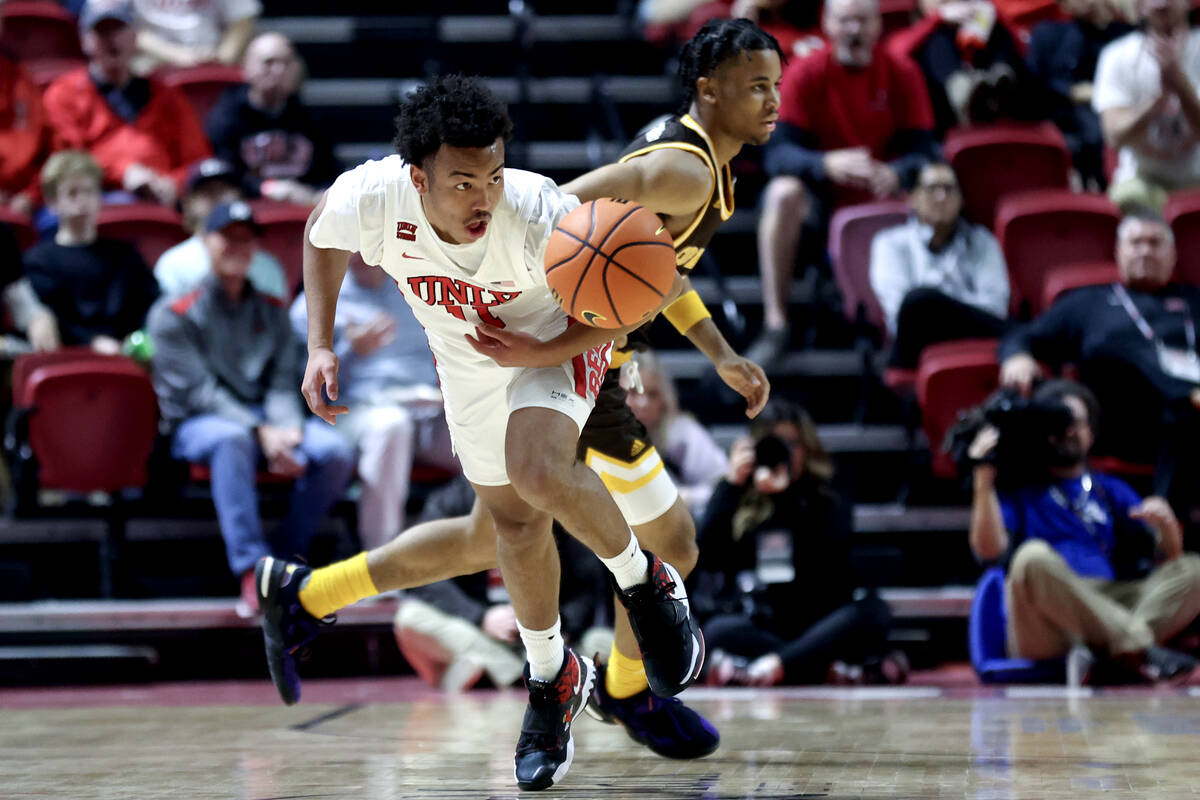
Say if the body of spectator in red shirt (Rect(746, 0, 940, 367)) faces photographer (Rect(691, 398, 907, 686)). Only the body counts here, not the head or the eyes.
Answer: yes

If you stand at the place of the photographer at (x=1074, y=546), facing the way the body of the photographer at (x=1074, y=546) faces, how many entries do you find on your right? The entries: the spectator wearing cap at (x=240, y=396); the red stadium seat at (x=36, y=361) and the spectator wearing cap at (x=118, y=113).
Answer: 3

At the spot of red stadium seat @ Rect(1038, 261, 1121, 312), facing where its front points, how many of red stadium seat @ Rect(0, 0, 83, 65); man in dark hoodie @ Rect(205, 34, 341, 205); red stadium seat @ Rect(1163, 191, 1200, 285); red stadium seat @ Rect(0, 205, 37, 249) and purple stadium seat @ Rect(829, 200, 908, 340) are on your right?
4

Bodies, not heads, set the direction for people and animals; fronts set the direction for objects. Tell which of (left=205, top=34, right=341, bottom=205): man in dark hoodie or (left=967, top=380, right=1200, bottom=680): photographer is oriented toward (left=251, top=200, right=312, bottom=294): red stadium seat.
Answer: the man in dark hoodie

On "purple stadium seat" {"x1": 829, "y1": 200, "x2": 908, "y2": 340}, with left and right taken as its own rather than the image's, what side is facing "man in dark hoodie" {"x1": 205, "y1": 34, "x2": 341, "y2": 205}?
right

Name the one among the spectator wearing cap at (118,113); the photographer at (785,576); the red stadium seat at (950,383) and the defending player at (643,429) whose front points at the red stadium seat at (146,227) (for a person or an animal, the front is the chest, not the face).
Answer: the spectator wearing cap
